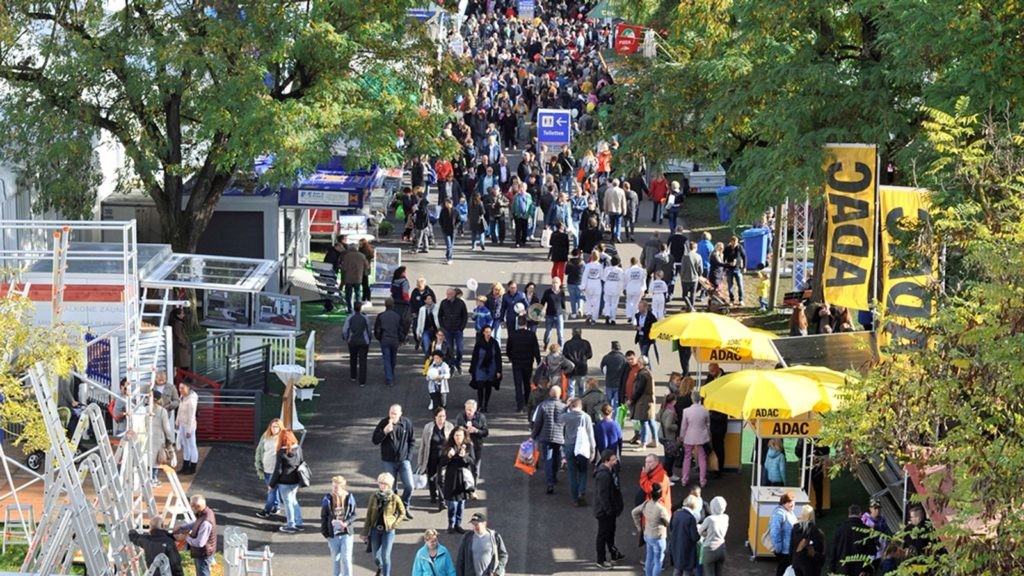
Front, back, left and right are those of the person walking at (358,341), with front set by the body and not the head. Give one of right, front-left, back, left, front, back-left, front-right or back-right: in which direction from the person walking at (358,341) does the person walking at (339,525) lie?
back

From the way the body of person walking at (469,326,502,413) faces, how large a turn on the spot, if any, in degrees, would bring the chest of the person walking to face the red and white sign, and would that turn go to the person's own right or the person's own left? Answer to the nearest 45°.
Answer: approximately 180°

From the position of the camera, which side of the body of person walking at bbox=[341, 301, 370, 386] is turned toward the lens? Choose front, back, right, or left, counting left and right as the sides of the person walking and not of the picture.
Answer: back

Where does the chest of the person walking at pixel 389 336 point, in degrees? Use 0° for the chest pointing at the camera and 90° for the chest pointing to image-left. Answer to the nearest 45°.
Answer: approximately 180°

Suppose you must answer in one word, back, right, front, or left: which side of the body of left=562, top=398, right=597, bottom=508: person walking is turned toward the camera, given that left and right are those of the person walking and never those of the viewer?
back

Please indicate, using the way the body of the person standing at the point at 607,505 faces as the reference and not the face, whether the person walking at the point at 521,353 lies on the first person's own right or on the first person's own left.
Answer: on the first person's own left

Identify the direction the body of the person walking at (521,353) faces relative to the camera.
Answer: away from the camera
